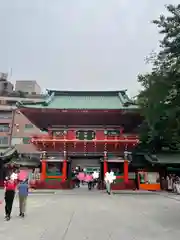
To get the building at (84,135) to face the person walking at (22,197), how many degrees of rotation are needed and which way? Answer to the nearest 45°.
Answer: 0° — it already faces them

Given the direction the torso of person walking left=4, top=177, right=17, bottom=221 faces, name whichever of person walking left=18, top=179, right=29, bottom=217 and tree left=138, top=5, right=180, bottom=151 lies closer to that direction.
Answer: the person walking

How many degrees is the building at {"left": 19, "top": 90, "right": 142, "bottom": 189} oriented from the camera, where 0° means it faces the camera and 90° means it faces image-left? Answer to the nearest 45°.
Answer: approximately 0°
